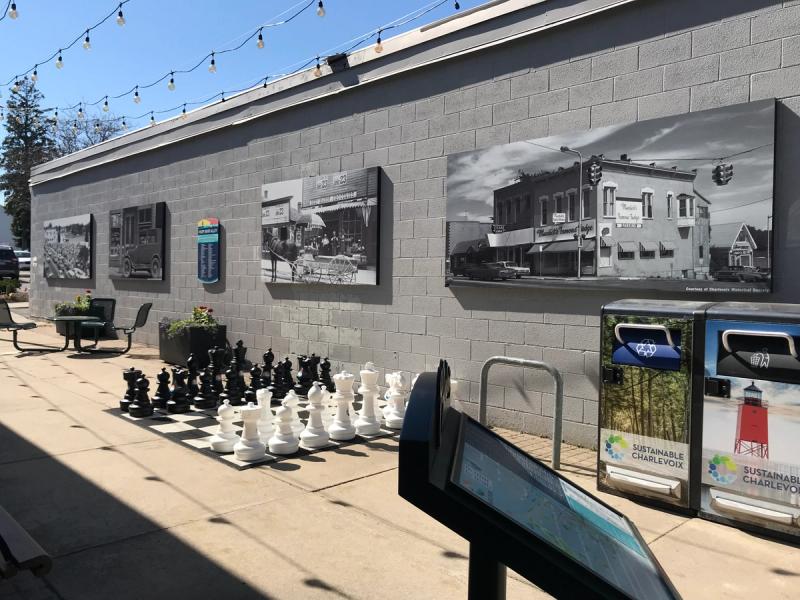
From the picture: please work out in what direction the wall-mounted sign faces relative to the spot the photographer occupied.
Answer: facing the viewer and to the left of the viewer

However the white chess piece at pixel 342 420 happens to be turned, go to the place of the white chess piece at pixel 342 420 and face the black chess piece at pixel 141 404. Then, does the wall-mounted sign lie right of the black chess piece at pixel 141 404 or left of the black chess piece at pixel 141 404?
right

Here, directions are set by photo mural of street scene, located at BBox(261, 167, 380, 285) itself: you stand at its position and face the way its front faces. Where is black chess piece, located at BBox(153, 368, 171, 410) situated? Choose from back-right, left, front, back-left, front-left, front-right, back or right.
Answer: front

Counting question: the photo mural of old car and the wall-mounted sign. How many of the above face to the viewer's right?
0

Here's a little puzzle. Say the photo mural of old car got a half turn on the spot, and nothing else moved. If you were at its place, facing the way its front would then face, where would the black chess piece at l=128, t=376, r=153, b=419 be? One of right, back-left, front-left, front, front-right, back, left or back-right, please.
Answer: back-right

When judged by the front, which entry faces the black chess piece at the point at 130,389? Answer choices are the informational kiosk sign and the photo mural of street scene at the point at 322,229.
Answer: the photo mural of street scene

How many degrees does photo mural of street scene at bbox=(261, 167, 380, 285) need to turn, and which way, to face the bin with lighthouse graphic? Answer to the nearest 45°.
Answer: approximately 90° to its left

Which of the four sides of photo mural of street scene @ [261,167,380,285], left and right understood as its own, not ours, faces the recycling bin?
left

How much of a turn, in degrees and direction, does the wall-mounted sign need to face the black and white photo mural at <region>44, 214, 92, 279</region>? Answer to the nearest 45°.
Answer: approximately 90° to its right

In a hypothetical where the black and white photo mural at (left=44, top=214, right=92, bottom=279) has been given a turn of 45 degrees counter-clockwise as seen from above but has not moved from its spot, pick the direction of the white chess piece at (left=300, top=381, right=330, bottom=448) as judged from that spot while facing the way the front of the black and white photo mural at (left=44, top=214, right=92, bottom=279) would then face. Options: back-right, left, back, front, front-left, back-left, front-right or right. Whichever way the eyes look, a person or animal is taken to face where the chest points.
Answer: front

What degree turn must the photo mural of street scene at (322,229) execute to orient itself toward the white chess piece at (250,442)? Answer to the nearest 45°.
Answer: approximately 45° to its left

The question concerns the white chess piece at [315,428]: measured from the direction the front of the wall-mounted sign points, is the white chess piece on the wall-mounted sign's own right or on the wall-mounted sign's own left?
on the wall-mounted sign's own left

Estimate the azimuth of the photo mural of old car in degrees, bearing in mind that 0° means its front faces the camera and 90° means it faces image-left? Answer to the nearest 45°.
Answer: approximately 45°

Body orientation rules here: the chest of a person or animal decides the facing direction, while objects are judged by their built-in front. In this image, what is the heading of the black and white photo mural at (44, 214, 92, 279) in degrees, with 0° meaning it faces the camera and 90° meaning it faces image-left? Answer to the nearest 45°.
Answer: approximately 45°
